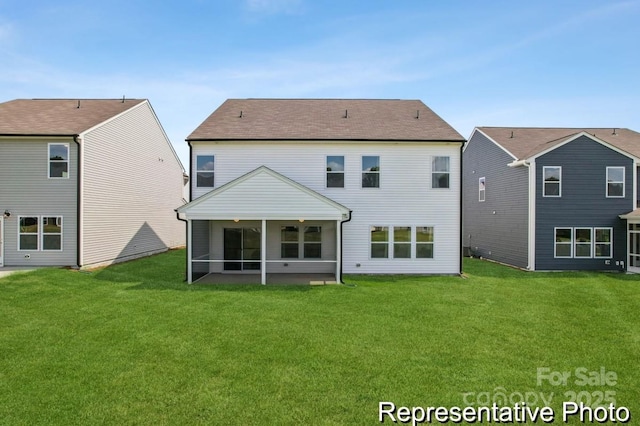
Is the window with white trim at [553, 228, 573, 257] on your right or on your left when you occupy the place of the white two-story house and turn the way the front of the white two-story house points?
on your right

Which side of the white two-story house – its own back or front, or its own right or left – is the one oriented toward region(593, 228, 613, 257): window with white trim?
right

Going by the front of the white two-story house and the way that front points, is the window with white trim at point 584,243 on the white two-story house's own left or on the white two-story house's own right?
on the white two-story house's own right

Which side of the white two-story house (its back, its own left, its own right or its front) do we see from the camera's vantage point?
back

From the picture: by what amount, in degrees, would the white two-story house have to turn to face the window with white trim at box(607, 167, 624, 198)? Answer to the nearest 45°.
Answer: approximately 90° to its right

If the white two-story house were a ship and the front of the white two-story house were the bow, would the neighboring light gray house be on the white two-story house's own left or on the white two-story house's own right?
on the white two-story house's own left

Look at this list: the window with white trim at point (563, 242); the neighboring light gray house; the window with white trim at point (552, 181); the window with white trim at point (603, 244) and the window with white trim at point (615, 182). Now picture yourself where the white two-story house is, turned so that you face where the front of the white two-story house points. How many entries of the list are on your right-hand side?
4

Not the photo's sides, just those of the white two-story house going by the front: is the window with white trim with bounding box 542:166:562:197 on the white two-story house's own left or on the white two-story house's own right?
on the white two-story house's own right

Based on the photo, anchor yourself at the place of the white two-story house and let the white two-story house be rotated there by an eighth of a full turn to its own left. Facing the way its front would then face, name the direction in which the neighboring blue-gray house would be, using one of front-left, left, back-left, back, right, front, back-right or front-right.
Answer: back-right
